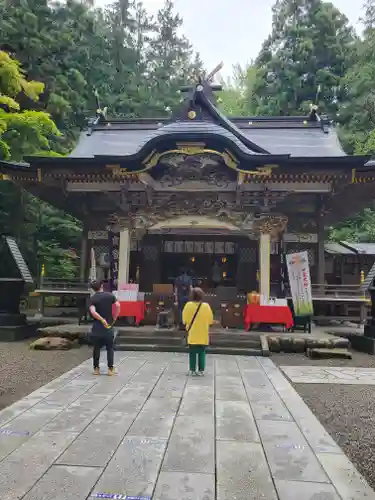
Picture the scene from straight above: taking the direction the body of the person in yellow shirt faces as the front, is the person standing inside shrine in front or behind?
in front

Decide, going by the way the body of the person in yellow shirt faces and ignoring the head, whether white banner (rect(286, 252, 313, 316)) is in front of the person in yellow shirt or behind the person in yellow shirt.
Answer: in front

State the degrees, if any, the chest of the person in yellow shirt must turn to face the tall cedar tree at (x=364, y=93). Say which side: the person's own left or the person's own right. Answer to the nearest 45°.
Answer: approximately 45° to the person's own right

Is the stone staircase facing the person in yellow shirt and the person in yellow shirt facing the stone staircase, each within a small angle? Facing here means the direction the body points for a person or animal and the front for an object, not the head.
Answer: yes

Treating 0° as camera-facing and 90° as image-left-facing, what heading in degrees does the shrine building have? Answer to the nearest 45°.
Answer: approximately 0°

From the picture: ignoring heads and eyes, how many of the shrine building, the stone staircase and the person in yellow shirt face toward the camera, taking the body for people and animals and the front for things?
2

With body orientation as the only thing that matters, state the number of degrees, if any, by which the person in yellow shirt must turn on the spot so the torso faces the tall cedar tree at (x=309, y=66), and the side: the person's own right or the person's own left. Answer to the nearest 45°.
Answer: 0° — they already face it

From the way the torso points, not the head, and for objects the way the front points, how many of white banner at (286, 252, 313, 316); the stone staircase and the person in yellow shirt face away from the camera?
1

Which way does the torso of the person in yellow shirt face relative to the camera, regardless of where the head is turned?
away from the camera

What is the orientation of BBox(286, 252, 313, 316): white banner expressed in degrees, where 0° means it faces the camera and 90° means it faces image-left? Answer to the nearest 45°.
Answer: approximately 0°

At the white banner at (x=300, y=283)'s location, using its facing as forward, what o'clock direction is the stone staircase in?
The stone staircase is roughly at 2 o'clock from the white banner.
